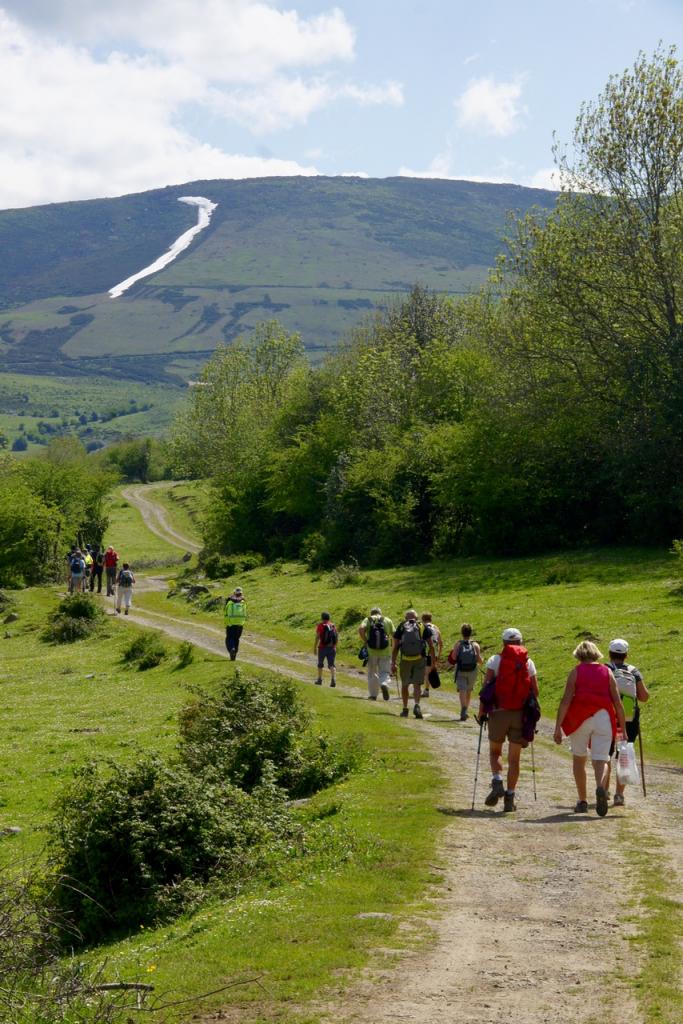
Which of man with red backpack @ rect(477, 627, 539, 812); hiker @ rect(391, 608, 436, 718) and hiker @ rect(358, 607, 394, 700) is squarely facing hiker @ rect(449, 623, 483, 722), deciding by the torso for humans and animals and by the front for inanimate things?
the man with red backpack

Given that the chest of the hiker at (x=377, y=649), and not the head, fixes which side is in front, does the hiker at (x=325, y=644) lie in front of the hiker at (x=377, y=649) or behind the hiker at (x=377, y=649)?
in front

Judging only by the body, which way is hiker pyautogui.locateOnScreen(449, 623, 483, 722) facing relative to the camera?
away from the camera

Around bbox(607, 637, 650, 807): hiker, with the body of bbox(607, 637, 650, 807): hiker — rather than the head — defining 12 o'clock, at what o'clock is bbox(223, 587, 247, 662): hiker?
bbox(223, 587, 247, 662): hiker is roughly at 11 o'clock from bbox(607, 637, 650, 807): hiker.

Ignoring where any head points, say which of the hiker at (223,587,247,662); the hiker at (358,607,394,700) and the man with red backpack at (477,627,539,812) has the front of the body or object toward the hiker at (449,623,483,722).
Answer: the man with red backpack

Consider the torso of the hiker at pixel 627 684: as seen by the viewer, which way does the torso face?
away from the camera

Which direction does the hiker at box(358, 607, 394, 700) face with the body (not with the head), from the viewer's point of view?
away from the camera

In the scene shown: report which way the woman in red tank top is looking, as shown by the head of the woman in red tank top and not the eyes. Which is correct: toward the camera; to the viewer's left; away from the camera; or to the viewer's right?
away from the camera

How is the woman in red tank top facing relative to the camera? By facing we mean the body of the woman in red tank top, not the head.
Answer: away from the camera

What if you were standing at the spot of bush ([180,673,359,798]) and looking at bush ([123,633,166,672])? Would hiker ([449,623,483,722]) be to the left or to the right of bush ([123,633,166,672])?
right

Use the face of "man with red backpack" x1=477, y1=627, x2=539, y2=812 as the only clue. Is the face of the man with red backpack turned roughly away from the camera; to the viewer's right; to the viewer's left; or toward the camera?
away from the camera

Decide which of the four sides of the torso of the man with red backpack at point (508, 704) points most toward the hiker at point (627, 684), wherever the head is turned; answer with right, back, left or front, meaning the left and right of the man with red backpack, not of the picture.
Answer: right

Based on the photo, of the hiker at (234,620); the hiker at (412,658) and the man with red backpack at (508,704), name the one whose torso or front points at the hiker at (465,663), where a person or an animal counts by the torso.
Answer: the man with red backpack

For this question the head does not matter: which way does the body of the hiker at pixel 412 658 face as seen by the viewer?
away from the camera

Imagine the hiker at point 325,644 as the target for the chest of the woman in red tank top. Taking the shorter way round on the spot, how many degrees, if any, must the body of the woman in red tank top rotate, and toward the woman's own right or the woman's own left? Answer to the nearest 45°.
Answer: approximately 45° to the woman's own left

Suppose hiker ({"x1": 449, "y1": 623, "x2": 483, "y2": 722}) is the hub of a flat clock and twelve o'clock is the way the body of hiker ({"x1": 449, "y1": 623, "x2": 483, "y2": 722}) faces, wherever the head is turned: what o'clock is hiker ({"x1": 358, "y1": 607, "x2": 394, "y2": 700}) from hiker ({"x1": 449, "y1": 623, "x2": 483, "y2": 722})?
hiker ({"x1": 358, "y1": 607, "x2": 394, "y2": 700}) is roughly at 11 o'clock from hiker ({"x1": 449, "y1": 623, "x2": 483, "y2": 722}).

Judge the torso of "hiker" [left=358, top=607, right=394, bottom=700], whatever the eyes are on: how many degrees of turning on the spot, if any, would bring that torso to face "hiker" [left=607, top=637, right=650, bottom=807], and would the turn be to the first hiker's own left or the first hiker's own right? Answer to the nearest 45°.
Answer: approximately 180°

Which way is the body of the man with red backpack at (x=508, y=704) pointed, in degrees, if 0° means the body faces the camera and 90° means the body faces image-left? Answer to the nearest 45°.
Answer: approximately 180°
